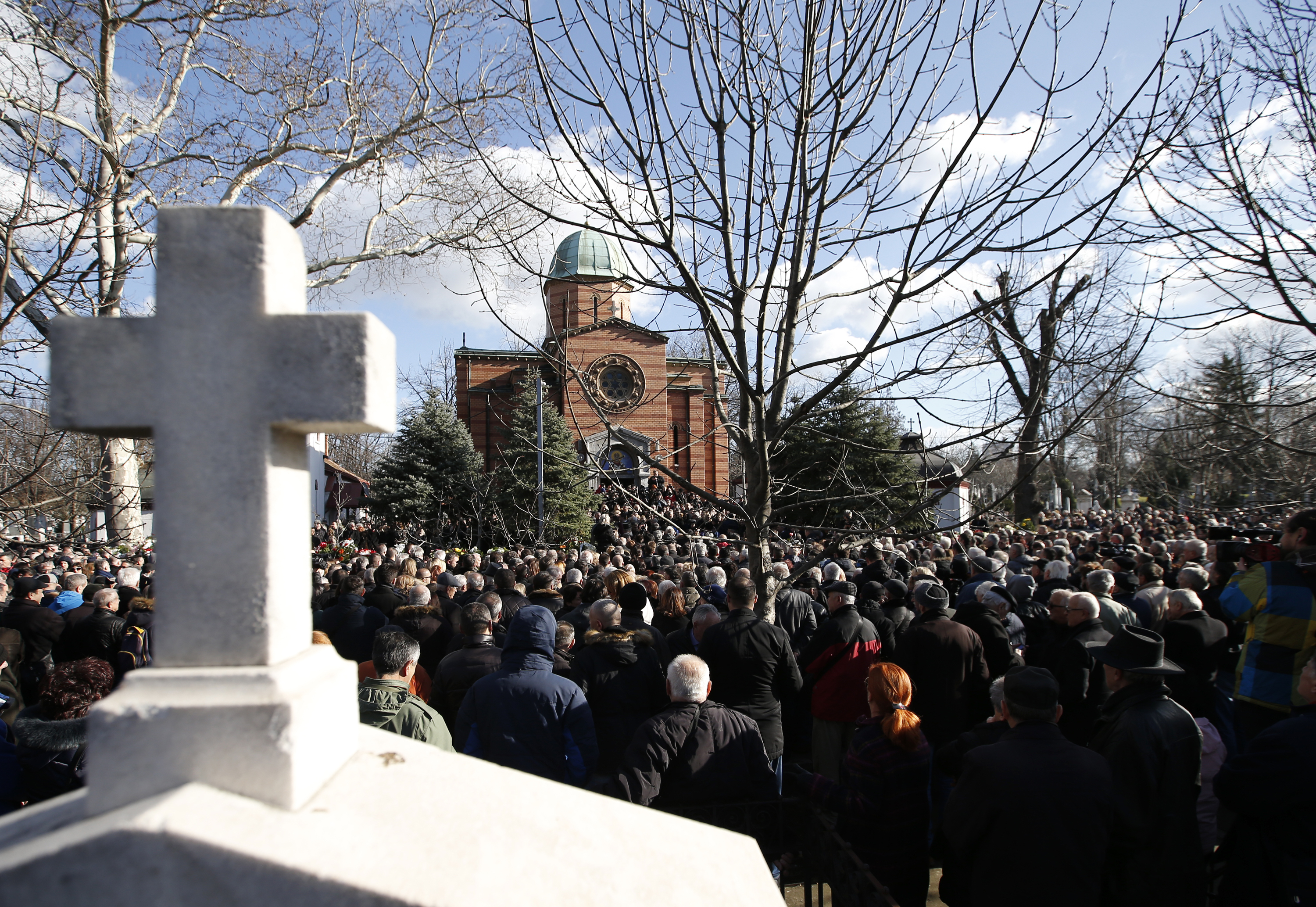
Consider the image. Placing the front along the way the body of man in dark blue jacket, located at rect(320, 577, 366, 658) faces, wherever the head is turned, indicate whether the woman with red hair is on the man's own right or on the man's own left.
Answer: on the man's own right

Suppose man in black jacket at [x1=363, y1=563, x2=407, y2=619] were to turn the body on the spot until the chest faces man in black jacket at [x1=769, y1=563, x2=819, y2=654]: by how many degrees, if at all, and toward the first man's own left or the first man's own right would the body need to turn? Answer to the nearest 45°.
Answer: approximately 135° to the first man's own right

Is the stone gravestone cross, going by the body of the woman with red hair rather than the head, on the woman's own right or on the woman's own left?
on the woman's own left

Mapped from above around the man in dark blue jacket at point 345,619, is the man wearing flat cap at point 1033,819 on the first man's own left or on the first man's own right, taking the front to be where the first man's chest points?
on the first man's own right

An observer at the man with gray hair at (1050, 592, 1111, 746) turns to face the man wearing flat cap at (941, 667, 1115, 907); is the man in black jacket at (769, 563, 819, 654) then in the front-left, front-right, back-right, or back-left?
back-right

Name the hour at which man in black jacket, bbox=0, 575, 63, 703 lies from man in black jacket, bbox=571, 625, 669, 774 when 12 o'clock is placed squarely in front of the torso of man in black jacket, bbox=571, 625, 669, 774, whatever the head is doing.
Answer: man in black jacket, bbox=0, 575, 63, 703 is roughly at 10 o'clock from man in black jacket, bbox=571, 625, 669, 774.

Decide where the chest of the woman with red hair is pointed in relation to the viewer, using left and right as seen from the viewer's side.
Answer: facing away from the viewer and to the left of the viewer

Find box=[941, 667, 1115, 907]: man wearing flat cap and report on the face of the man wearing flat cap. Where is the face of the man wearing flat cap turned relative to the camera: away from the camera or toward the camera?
away from the camera

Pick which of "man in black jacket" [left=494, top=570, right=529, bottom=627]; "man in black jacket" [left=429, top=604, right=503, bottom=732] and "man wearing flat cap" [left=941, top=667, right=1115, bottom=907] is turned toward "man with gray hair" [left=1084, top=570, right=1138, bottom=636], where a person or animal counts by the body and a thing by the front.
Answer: the man wearing flat cap

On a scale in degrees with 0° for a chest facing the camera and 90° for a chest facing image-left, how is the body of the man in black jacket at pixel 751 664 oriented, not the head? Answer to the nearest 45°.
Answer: approximately 180°

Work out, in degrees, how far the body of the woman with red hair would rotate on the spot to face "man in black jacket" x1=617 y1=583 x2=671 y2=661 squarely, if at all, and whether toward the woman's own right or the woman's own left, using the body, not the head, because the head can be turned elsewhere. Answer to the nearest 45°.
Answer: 0° — they already face them

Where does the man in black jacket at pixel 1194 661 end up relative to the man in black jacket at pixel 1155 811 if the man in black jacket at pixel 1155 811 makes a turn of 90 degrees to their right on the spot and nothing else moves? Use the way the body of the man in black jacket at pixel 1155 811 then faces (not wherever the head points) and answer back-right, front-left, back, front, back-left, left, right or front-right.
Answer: front-left

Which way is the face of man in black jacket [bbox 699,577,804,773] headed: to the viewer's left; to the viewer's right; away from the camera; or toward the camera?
away from the camera

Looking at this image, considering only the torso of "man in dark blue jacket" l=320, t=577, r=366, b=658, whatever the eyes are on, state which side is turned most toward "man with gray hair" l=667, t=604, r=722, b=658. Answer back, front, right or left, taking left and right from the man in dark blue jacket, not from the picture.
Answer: right

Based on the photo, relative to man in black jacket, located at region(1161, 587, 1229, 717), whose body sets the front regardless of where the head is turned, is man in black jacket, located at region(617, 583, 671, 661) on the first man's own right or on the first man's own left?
on the first man's own left

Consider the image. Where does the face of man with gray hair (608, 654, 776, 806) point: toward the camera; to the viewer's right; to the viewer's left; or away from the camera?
away from the camera

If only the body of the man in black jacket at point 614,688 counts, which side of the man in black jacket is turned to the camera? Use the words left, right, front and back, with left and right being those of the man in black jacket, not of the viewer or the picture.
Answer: back

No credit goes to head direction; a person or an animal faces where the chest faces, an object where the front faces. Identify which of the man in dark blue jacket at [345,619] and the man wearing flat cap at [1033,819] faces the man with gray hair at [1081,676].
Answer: the man wearing flat cap
